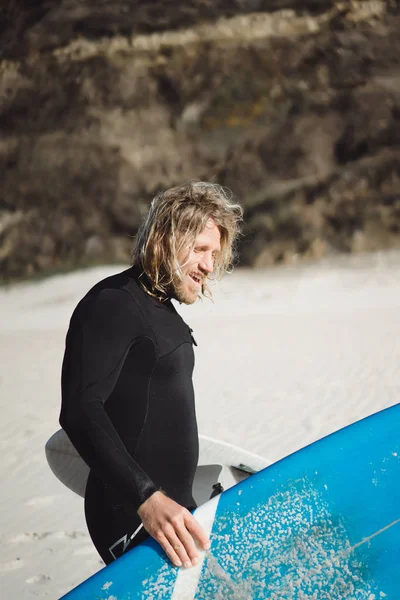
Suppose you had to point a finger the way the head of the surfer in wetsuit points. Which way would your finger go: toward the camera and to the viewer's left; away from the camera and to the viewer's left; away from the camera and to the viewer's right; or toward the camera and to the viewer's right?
toward the camera and to the viewer's right

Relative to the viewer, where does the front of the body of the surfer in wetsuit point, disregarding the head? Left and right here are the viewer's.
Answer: facing to the right of the viewer
